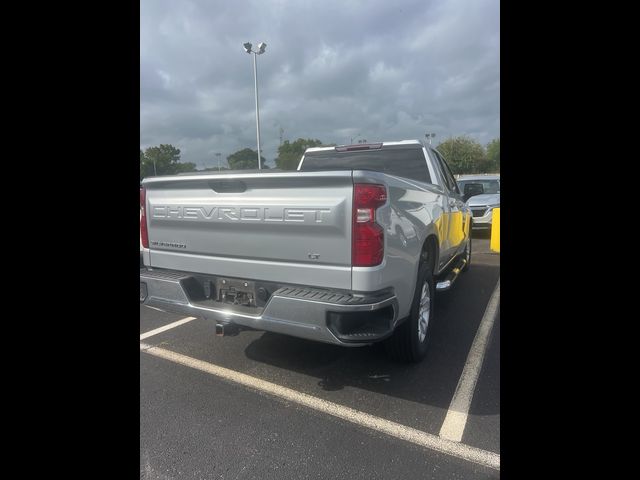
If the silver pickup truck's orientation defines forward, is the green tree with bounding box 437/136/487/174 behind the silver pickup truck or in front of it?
in front

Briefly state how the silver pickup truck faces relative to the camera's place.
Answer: facing away from the viewer and to the right of the viewer
